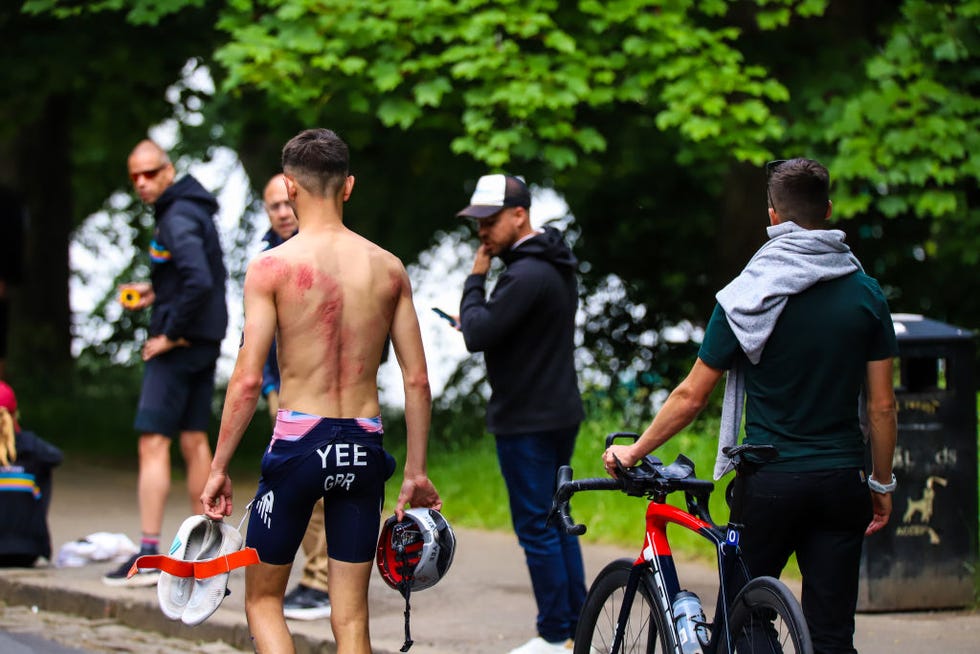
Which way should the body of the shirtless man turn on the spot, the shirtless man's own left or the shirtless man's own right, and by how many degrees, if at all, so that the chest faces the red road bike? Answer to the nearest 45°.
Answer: approximately 90° to the shirtless man's own right

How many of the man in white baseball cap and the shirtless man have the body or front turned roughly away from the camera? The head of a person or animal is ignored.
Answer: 1

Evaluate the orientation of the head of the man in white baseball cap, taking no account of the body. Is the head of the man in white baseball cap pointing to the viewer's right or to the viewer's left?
to the viewer's left

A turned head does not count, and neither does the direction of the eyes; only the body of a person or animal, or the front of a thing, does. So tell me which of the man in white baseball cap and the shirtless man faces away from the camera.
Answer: the shirtless man

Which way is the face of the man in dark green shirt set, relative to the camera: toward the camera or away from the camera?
away from the camera

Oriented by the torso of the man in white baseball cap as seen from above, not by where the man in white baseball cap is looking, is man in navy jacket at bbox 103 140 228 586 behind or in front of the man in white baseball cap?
in front

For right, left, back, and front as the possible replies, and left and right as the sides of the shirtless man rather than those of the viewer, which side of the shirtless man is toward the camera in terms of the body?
back

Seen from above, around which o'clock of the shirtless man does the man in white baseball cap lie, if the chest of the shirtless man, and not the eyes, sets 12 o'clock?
The man in white baseball cap is roughly at 1 o'clock from the shirtless man.

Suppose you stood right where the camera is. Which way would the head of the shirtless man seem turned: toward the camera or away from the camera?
away from the camera
